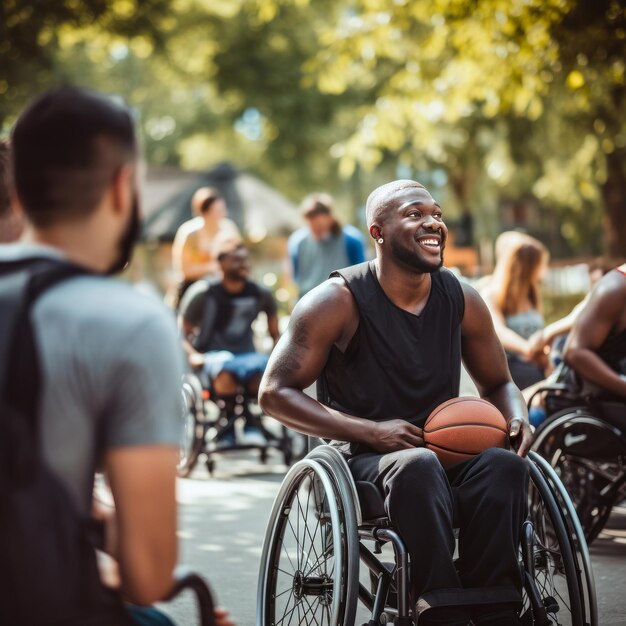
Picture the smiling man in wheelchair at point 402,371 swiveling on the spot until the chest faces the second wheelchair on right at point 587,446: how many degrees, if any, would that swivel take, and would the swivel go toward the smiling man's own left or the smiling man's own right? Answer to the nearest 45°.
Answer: approximately 90° to the smiling man's own left

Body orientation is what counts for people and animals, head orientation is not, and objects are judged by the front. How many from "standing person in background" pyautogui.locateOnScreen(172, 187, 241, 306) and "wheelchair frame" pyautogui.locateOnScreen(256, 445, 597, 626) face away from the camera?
0

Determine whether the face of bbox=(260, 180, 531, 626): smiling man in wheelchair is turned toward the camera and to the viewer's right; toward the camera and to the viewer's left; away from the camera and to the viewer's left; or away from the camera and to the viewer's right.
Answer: toward the camera and to the viewer's right

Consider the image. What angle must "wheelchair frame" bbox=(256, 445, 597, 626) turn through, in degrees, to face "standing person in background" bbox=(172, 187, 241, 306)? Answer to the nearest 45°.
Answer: approximately 135° to its left

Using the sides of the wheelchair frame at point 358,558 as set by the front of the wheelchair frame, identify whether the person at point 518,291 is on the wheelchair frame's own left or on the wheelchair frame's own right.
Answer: on the wheelchair frame's own left

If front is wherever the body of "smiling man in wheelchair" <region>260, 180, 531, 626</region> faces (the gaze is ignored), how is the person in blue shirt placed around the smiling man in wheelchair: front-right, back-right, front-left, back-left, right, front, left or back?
back-left

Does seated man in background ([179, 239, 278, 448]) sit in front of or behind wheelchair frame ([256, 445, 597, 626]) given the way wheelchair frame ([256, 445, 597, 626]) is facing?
behind

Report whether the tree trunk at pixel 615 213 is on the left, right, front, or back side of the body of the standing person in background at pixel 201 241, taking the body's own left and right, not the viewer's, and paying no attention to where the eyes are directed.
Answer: left

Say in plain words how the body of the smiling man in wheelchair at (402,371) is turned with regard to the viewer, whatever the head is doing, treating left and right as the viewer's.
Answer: facing the viewer and to the right of the viewer

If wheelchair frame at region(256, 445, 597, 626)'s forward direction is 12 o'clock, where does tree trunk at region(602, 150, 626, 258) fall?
The tree trunk is roughly at 8 o'clock from the wheelchair frame.
